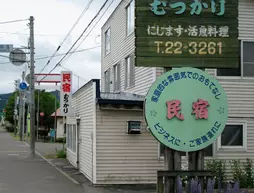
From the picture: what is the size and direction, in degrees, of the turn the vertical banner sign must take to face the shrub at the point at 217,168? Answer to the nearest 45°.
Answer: approximately 45° to its left

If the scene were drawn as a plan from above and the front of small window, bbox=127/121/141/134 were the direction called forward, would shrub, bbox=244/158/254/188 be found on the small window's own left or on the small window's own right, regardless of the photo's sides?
on the small window's own left

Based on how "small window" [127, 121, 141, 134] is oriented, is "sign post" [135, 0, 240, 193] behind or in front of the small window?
in front

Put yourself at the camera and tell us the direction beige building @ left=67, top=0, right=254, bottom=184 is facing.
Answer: facing to the left of the viewer
